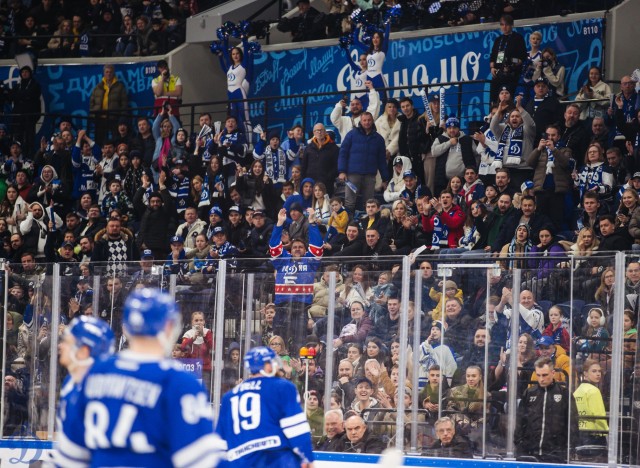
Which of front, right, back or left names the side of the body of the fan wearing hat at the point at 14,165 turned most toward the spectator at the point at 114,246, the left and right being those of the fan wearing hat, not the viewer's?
front

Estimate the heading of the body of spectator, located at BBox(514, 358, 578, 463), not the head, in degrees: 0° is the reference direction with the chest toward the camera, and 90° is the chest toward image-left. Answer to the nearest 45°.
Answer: approximately 0°

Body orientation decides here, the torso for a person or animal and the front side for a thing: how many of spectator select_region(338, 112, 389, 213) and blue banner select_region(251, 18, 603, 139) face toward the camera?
2

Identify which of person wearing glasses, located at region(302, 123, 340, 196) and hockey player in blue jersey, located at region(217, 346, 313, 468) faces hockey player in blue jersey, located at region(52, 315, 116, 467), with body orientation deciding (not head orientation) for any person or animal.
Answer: the person wearing glasses

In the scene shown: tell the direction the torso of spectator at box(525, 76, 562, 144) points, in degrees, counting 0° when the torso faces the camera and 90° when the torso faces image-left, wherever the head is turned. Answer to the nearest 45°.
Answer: approximately 45°

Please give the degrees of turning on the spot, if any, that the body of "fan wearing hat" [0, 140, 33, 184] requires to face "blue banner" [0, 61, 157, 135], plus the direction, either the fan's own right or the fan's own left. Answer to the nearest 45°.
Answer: approximately 135° to the fan's own left

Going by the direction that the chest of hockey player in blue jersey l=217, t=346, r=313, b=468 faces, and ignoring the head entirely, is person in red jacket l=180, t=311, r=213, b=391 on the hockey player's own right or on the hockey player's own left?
on the hockey player's own left

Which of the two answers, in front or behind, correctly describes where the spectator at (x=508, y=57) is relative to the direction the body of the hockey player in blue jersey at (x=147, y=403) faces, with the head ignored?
in front

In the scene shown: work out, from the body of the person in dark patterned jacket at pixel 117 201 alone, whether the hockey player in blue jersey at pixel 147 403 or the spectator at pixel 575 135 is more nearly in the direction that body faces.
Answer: the hockey player in blue jersey

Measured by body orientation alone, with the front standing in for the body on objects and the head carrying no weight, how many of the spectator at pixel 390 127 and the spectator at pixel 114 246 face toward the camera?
2

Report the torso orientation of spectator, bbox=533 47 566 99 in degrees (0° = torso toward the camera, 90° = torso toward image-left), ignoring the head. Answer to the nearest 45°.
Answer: approximately 45°
